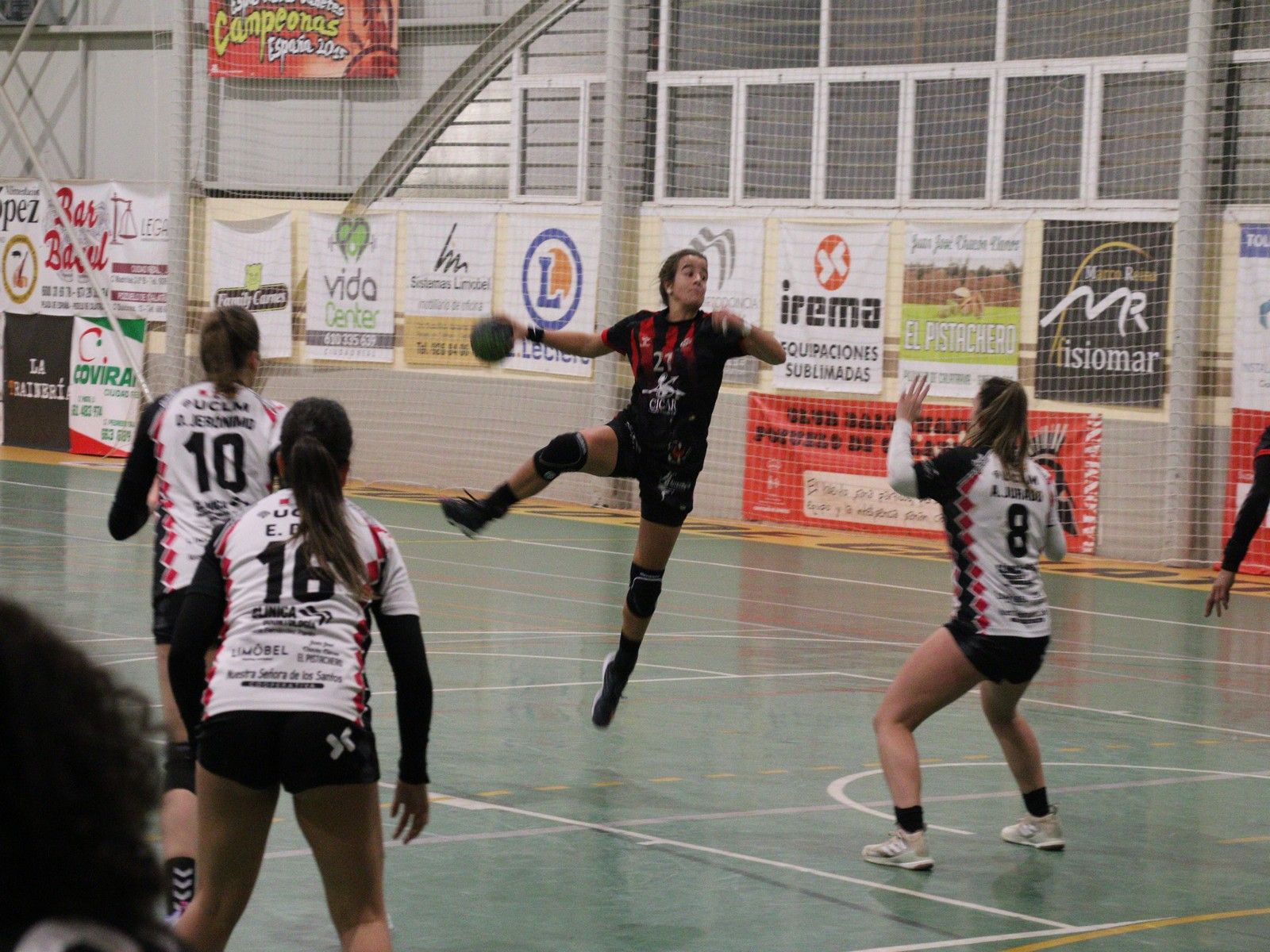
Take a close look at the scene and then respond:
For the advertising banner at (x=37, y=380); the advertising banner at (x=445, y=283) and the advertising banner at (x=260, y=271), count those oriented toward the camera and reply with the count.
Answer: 3

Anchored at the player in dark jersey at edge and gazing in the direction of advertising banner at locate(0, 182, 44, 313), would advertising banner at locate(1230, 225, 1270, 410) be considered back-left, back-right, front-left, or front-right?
front-right

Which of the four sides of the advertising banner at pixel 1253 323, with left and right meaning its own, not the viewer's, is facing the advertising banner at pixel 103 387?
right

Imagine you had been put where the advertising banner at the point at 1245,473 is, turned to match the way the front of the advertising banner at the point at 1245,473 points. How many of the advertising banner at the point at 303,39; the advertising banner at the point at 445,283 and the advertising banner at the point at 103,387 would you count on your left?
0

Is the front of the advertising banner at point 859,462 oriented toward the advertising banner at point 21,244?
no

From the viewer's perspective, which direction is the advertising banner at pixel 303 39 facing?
toward the camera

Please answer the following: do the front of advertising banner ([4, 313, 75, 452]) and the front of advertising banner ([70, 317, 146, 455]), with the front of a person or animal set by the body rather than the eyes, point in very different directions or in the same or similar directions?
same or similar directions

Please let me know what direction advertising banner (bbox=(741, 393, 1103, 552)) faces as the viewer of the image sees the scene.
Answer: facing the viewer

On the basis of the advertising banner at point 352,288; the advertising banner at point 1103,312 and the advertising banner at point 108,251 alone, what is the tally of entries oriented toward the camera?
3

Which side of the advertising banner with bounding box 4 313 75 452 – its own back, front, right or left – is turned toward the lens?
front

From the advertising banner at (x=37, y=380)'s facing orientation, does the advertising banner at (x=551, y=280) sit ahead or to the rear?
ahead

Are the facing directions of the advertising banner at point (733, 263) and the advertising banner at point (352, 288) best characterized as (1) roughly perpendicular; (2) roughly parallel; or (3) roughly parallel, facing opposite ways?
roughly parallel

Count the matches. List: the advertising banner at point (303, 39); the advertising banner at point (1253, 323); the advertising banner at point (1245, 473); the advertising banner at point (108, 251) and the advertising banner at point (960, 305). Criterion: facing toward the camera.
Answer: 5

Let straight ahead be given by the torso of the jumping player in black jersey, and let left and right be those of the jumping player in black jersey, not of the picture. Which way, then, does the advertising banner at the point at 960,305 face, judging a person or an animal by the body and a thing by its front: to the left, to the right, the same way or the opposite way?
the same way

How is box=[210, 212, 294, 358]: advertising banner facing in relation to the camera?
toward the camera
